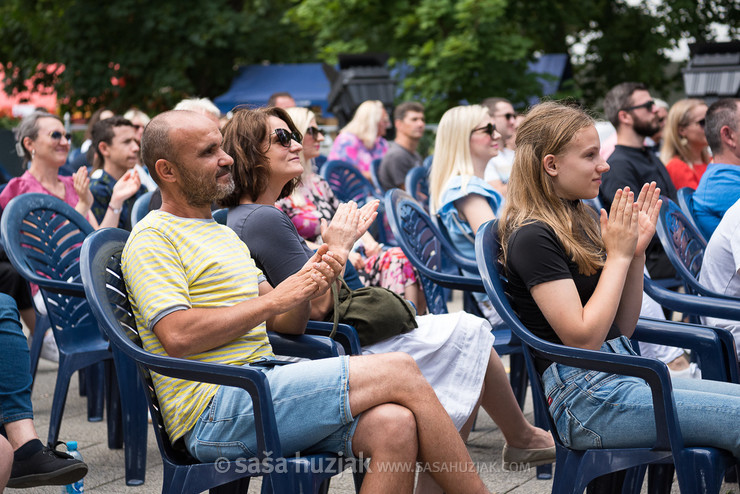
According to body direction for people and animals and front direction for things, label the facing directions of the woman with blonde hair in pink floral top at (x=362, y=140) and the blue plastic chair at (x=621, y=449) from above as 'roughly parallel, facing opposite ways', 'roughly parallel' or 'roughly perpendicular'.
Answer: roughly parallel

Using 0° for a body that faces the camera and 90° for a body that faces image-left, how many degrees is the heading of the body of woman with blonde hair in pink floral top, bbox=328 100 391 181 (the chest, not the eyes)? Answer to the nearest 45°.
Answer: approximately 270°

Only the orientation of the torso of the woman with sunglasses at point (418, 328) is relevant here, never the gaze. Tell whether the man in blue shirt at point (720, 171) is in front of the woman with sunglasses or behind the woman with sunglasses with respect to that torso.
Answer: in front

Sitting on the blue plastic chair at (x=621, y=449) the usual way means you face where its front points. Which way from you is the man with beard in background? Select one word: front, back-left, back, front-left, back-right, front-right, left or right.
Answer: left

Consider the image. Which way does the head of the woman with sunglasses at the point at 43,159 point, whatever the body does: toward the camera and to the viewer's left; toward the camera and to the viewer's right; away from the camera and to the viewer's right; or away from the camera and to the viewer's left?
toward the camera and to the viewer's right

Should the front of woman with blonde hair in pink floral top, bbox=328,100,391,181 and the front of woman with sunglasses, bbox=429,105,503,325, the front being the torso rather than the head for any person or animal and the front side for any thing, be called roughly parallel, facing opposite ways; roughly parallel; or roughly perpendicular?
roughly parallel

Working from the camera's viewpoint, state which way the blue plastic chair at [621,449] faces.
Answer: facing to the right of the viewer

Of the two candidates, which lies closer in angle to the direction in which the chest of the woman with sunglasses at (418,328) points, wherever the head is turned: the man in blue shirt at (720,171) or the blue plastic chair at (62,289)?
the man in blue shirt

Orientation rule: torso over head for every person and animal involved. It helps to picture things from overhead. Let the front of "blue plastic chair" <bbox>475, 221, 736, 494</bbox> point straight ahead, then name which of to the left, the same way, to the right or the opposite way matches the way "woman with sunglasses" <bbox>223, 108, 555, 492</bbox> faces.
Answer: the same way

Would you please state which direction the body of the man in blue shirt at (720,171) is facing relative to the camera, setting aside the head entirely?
to the viewer's right

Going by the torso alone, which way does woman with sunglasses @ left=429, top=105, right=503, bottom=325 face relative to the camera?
to the viewer's right

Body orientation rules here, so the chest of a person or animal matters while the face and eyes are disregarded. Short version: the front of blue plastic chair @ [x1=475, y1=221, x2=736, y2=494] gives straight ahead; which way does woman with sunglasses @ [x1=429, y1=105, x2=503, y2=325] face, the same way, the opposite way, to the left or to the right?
the same way
